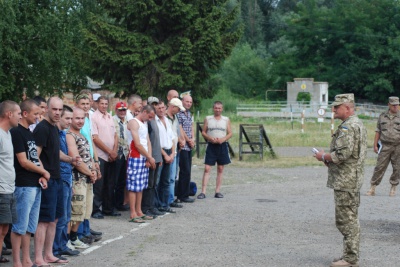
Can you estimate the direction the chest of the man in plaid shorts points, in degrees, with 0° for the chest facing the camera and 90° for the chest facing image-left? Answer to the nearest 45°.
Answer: approximately 315°

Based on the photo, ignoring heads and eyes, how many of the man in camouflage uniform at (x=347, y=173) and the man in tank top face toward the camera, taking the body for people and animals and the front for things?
1

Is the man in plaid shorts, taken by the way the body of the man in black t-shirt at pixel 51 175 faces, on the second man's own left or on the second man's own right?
on the second man's own left

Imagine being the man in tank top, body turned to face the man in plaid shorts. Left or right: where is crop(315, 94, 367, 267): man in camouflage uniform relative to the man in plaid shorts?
left

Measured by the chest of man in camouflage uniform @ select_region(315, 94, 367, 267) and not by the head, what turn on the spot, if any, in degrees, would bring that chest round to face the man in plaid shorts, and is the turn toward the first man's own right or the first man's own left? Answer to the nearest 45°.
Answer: approximately 45° to the first man's own right

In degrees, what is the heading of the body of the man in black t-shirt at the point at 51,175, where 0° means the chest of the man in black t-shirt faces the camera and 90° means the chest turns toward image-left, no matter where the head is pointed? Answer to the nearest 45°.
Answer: approximately 315°

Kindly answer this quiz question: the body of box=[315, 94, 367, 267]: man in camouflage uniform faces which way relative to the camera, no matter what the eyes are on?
to the viewer's left

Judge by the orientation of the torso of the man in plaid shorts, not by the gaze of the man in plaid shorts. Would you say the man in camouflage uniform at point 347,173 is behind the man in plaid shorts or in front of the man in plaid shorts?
in front

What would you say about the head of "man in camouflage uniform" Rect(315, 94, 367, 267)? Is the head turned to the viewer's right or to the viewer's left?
to the viewer's left
